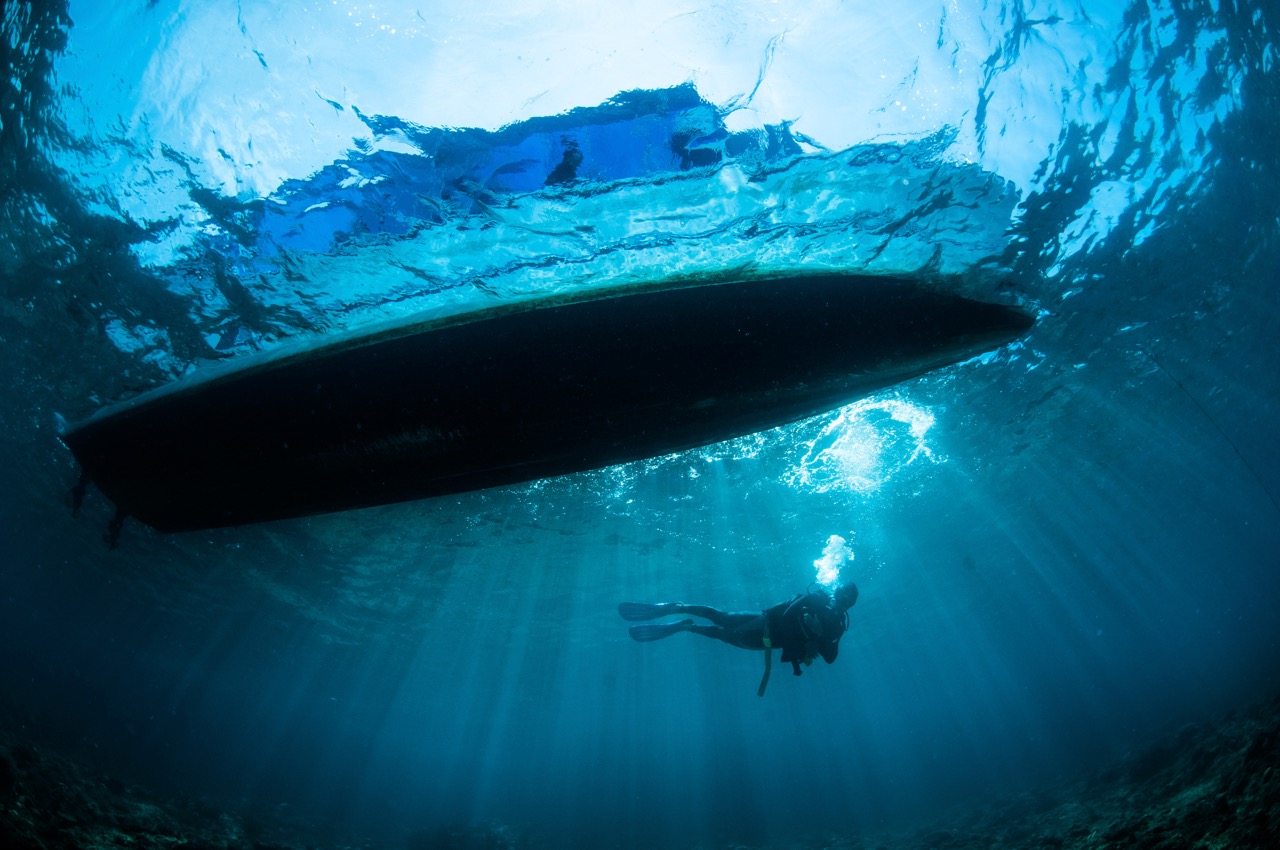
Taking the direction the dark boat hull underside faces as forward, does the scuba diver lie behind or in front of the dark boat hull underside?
in front

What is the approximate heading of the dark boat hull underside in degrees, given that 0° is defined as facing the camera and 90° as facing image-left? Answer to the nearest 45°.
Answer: approximately 270°
